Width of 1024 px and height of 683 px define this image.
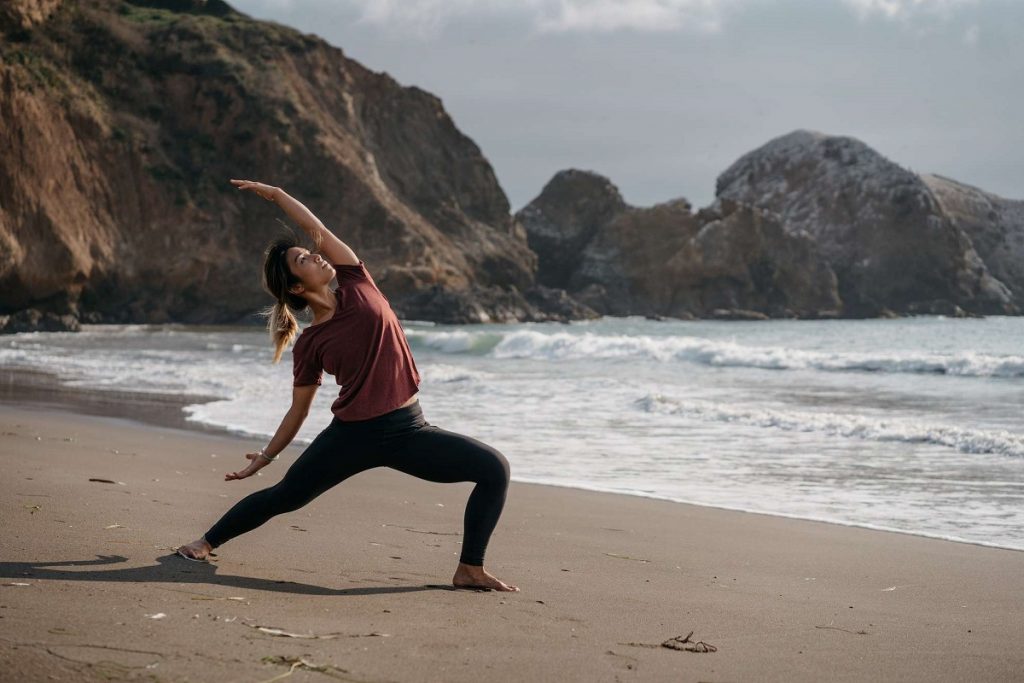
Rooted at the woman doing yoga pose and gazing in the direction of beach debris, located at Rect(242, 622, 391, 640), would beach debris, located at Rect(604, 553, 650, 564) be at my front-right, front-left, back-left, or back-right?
back-left

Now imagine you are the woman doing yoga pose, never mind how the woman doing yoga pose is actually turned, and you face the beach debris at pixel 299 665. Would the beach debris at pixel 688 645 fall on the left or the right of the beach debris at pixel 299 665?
left

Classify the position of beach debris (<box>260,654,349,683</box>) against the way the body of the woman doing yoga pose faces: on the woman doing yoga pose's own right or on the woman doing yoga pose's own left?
on the woman doing yoga pose's own right

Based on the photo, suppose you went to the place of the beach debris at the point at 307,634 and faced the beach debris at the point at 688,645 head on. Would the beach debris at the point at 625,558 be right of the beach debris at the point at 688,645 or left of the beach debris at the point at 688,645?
left

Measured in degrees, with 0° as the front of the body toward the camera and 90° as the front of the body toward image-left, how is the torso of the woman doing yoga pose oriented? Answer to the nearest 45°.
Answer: approximately 315°

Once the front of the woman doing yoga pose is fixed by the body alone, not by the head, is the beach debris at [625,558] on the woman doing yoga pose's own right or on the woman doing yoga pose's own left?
on the woman doing yoga pose's own left

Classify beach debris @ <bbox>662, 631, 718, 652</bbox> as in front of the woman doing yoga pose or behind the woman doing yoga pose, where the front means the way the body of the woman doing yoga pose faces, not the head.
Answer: in front

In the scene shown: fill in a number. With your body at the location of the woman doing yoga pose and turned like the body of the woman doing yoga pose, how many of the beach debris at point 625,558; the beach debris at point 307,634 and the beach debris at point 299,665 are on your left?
1

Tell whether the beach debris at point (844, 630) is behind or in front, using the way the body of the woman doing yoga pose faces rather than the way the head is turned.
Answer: in front

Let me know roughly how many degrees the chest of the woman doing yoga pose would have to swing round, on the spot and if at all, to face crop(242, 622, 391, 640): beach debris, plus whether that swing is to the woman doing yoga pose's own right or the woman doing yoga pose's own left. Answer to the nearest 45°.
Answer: approximately 45° to the woman doing yoga pose's own right
